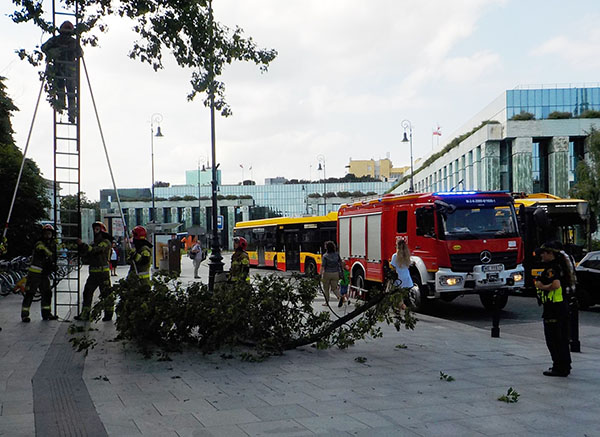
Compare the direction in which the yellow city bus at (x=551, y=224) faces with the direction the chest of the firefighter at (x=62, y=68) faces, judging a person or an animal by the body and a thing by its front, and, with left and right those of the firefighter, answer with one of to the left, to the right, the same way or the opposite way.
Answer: the opposite way

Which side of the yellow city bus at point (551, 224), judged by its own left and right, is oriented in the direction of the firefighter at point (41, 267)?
right

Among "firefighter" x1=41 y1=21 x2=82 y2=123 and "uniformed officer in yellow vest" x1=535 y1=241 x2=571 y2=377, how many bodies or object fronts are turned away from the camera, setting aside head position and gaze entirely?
1

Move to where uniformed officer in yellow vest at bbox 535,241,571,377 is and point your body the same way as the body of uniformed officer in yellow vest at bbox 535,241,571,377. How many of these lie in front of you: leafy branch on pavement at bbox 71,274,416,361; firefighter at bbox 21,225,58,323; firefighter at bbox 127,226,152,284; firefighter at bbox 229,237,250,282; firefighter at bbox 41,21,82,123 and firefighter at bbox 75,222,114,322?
6

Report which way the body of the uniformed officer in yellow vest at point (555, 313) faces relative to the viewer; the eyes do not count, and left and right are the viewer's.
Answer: facing to the left of the viewer

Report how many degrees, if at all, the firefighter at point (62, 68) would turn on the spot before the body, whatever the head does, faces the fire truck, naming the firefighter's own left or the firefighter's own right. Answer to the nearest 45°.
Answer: approximately 90° to the firefighter's own right

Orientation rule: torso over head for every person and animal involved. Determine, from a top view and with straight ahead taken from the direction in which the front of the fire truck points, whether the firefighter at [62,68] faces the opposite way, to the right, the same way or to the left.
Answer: the opposite way

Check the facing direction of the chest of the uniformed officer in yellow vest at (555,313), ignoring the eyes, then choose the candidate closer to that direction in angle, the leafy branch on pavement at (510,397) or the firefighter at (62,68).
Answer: the firefighter

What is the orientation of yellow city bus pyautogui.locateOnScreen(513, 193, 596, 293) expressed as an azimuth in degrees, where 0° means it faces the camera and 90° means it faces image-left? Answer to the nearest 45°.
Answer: approximately 315°

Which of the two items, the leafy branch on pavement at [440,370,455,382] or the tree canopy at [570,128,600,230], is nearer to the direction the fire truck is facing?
the leafy branch on pavement
